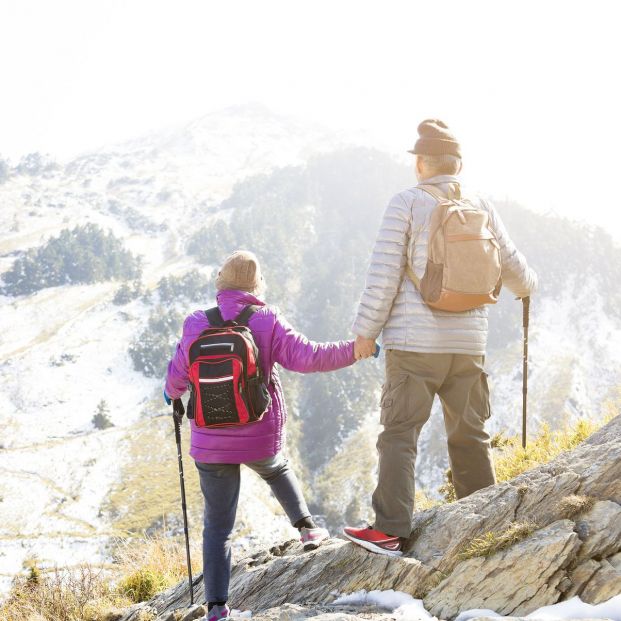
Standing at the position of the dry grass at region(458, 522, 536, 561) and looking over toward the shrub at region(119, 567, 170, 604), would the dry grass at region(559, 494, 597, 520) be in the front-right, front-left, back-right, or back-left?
back-right

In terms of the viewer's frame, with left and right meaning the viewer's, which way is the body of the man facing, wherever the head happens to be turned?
facing away from the viewer and to the left of the viewer

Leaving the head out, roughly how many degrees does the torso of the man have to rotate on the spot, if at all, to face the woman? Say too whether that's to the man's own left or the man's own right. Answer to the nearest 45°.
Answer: approximately 45° to the man's own left
